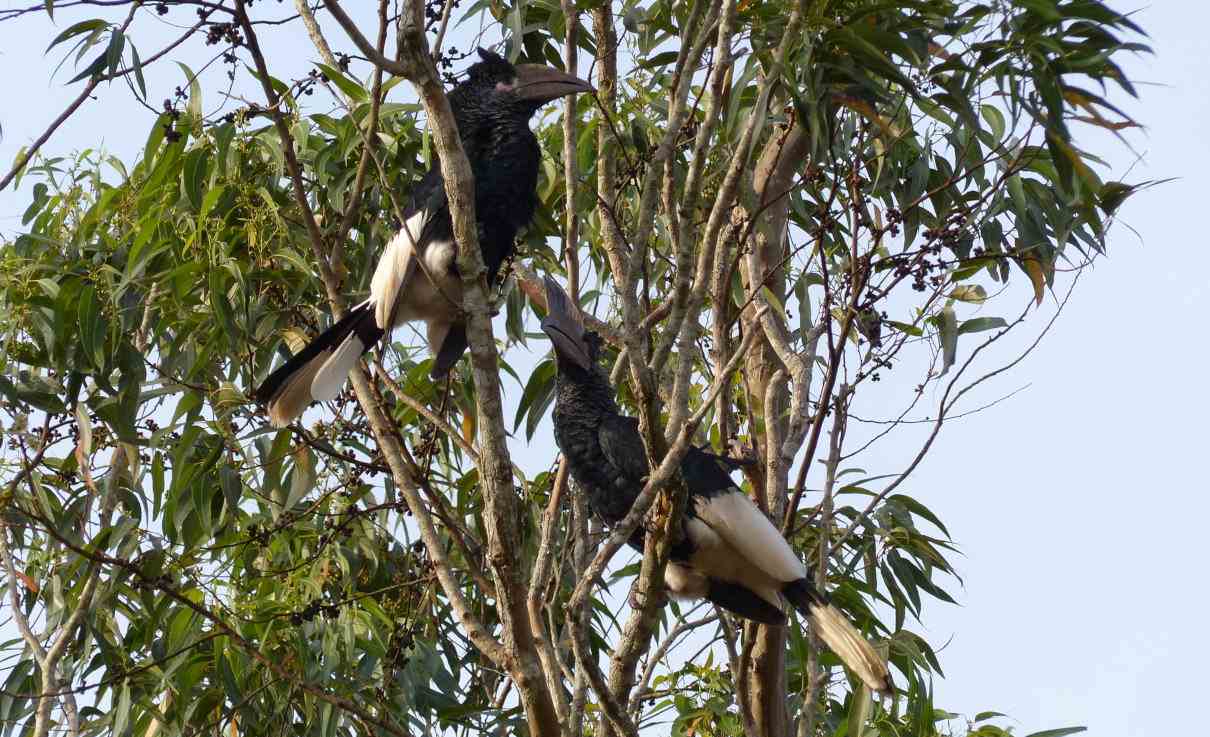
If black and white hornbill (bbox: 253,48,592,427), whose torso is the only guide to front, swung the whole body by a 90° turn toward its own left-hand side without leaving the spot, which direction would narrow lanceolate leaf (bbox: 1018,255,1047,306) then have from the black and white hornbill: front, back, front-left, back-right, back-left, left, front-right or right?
right

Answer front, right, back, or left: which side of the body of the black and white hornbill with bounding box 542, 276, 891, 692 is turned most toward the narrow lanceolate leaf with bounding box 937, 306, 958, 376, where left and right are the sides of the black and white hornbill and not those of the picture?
back

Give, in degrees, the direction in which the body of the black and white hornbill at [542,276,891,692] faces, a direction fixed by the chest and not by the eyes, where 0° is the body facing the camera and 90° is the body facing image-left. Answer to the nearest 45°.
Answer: approximately 90°

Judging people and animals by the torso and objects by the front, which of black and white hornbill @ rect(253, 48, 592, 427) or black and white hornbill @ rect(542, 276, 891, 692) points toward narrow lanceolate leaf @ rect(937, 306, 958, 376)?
black and white hornbill @ rect(253, 48, 592, 427)

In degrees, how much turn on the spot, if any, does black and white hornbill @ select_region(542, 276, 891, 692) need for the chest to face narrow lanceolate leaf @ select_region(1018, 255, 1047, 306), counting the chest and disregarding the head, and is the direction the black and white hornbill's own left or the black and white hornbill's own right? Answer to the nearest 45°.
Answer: approximately 180°

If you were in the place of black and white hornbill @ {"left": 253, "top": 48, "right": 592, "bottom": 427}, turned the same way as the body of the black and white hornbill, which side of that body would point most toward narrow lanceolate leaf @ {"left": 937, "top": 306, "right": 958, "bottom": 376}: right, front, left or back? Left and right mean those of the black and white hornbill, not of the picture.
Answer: front

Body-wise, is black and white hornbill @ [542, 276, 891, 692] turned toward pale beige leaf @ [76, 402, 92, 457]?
yes

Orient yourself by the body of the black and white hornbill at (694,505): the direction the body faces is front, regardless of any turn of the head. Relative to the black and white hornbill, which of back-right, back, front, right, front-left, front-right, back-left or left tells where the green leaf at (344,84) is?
front-left

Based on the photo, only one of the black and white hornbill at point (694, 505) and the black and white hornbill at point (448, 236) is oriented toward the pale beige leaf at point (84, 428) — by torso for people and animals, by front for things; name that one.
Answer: the black and white hornbill at point (694, 505)

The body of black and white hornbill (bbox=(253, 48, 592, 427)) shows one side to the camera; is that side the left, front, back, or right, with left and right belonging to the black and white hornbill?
right

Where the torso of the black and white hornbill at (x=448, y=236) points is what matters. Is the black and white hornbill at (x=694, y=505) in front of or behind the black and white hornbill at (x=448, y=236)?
in front

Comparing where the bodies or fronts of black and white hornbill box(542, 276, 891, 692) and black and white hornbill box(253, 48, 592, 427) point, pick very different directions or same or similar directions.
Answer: very different directions

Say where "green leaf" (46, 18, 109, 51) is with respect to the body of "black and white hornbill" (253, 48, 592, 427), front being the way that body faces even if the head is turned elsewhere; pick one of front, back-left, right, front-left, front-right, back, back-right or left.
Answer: back-right

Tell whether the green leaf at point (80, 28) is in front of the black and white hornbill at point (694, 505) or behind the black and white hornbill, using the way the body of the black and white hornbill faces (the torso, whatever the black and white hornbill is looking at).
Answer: in front

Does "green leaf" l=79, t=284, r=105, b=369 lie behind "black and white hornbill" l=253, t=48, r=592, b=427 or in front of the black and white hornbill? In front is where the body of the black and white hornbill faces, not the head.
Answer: behind
